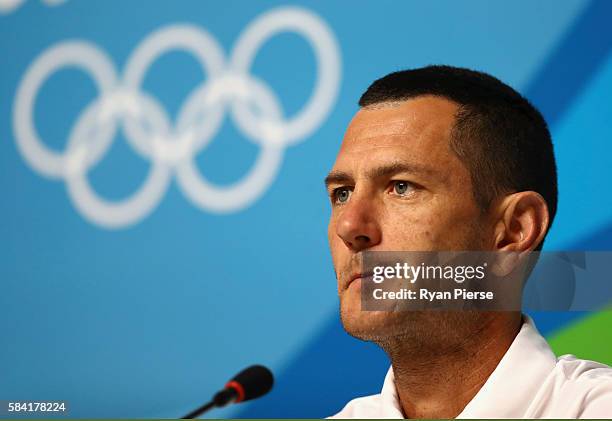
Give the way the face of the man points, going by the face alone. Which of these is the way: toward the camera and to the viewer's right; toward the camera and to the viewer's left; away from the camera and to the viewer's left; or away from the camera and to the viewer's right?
toward the camera and to the viewer's left

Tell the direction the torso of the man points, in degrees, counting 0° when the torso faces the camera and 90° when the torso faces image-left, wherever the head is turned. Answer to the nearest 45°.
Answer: approximately 45°
